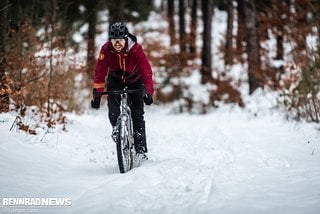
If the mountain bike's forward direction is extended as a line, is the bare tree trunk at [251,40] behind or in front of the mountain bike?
behind

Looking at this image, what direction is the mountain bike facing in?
toward the camera

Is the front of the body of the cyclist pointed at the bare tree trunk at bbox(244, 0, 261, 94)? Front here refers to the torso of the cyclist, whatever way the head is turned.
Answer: no

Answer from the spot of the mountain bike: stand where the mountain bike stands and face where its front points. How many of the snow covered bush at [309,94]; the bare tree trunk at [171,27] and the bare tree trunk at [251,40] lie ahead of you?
0

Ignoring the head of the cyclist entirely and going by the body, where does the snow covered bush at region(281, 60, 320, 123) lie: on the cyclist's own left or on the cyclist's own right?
on the cyclist's own left

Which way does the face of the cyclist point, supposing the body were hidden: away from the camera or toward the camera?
toward the camera

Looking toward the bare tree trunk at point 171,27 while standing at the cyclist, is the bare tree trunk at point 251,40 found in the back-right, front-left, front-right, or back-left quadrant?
front-right

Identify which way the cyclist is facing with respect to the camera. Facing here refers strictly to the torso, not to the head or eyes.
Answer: toward the camera

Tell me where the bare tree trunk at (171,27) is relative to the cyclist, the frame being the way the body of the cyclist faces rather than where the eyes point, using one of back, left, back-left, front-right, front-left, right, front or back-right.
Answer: back

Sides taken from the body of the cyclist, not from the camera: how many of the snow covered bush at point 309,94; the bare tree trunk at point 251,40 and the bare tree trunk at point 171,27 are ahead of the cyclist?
0

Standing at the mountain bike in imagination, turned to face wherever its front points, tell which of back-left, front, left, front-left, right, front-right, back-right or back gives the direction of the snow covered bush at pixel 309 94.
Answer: back-left

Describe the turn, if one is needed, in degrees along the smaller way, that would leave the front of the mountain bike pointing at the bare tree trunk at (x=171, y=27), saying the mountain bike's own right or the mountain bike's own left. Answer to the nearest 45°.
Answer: approximately 180°

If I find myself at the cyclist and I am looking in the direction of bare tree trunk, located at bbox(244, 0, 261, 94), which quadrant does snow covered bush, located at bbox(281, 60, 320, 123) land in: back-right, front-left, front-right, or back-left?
front-right

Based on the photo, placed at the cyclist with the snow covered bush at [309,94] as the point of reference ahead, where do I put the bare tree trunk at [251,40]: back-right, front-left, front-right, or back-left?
front-left
